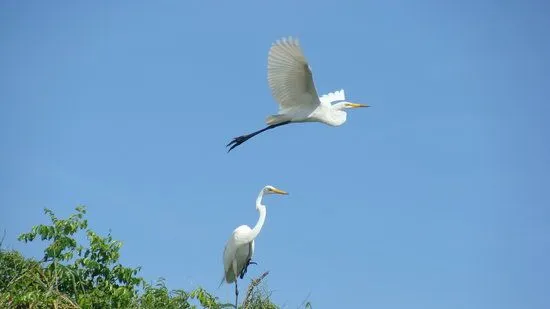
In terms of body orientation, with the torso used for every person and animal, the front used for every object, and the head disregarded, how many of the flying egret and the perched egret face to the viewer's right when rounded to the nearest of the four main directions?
2

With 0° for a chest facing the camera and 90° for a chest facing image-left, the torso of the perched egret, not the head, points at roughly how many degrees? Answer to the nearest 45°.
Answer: approximately 270°

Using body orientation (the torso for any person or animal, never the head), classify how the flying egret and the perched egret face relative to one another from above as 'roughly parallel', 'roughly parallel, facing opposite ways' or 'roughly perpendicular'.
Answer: roughly parallel

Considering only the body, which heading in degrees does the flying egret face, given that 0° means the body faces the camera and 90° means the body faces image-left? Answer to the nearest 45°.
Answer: approximately 270°
